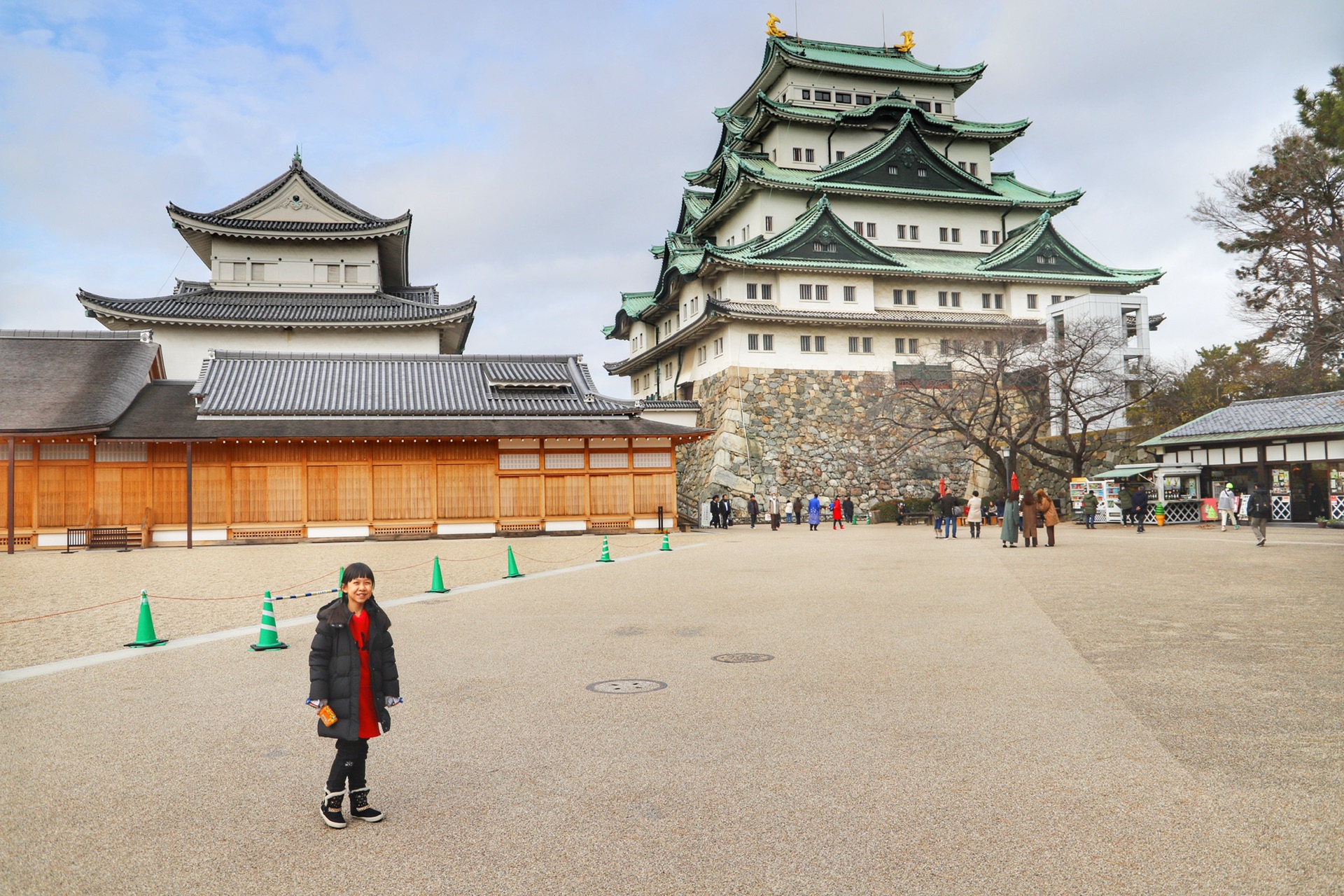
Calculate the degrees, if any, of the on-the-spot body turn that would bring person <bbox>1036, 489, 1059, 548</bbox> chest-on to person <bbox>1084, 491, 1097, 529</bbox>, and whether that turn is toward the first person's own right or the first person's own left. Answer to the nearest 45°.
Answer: approximately 90° to the first person's own right

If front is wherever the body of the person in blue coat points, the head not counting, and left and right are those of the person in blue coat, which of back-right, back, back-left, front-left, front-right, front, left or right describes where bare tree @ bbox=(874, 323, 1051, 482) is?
front-right

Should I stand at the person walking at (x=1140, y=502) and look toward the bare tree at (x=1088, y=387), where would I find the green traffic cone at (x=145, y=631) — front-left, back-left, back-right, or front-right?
back-left

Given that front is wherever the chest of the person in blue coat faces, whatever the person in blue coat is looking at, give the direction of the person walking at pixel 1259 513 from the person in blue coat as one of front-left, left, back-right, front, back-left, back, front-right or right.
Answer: back-right

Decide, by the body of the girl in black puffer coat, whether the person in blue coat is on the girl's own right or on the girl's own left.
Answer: on the girl's own left

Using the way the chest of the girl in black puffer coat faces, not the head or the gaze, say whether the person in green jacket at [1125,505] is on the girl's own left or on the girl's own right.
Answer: on the girl's own left
